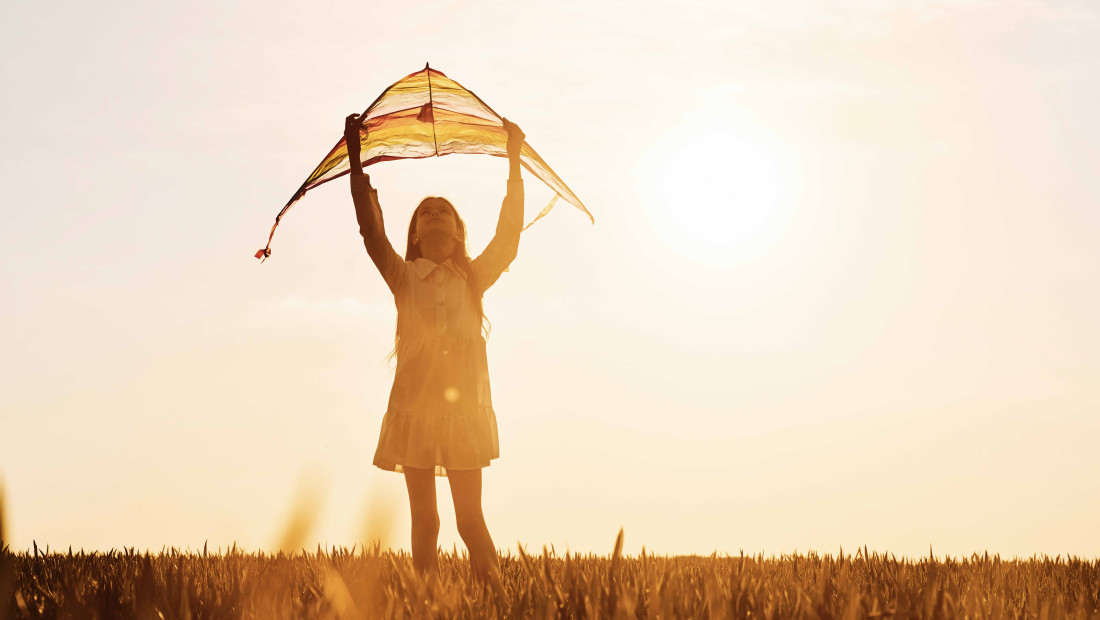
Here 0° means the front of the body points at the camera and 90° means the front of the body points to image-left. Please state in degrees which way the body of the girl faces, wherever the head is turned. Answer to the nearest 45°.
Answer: approximately 0°
